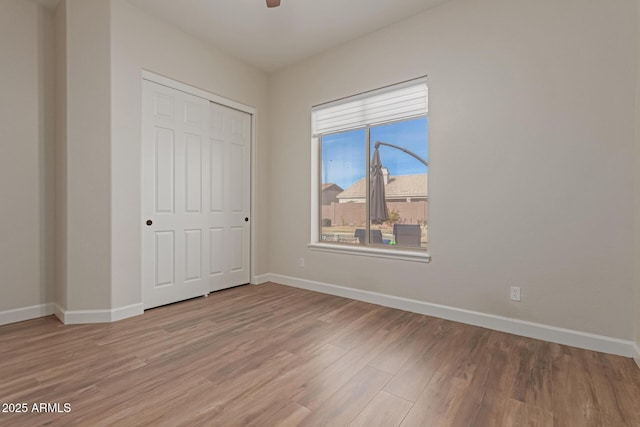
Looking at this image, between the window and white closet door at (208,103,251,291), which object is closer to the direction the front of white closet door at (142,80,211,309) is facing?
the window

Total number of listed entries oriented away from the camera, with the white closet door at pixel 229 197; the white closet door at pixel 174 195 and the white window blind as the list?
0

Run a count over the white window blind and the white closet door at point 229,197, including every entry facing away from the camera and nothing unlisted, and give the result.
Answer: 0

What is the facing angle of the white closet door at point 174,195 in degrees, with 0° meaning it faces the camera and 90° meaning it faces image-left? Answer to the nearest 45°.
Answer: approximately 315°

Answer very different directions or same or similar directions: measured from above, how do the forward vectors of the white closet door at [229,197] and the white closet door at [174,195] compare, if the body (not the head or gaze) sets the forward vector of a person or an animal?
same or similar directions

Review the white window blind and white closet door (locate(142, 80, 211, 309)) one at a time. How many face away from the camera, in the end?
0

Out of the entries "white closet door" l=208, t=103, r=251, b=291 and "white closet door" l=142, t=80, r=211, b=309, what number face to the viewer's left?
0

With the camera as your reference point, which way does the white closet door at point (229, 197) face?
facing the viewer and to the right of the viewer

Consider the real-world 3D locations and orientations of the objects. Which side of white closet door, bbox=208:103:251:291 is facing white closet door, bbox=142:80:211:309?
right

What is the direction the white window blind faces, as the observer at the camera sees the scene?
facing the viewer and to the left of the viewer
